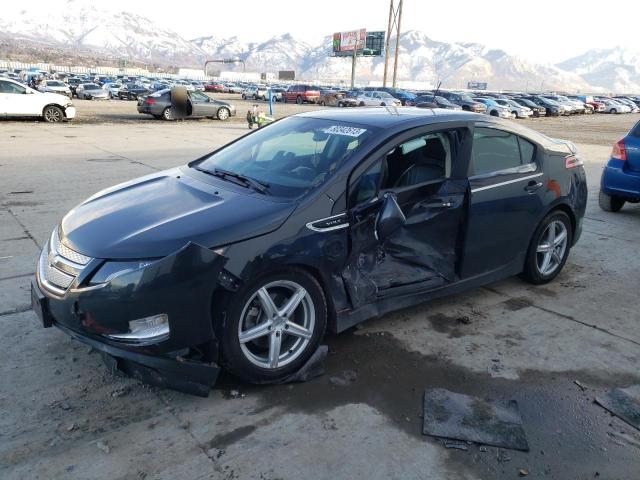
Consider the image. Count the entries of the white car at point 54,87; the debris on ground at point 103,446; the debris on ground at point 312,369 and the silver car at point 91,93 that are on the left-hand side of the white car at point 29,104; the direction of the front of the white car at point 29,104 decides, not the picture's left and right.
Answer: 2

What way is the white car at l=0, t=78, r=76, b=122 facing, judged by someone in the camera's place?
facing to the right of the viewer

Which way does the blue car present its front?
away from the camera

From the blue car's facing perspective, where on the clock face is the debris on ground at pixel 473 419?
The debris on ground is roughly at 6 o'clock from the blue car.

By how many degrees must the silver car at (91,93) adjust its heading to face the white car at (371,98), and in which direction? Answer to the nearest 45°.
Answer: approximately 45° to its left

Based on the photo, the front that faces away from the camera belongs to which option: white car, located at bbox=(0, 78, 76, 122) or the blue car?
the blue car

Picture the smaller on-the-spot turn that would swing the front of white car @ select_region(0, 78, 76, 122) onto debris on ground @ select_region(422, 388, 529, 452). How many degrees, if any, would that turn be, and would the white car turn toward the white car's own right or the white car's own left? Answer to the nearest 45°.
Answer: approximately 90° to the white car's own right

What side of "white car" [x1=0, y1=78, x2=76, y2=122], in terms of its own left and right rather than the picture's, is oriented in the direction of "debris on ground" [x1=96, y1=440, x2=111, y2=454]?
right

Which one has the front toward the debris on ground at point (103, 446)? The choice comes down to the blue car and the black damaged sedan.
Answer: the black damaged sedan

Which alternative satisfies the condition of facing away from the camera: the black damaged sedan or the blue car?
the blue car

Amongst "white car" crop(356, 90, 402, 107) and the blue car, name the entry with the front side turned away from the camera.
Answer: the blue car
